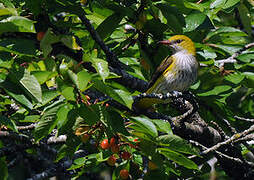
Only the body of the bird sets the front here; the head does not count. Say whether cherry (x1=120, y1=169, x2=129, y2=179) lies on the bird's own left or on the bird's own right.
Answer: on the bird's own right

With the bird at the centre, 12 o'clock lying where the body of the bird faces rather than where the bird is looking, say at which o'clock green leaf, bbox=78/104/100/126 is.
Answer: The green leaf is roughly at 2 o'clock from the bird.

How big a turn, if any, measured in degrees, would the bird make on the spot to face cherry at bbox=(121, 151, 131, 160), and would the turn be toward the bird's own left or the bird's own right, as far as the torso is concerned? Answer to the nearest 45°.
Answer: approximately 45° to the bird's own right

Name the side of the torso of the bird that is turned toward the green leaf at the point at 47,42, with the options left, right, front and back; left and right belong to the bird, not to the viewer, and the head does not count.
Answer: right

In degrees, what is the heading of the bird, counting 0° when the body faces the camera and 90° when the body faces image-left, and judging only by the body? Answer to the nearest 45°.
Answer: approximately 315°

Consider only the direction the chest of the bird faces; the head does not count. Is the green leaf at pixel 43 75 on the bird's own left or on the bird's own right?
on the bird's own right
